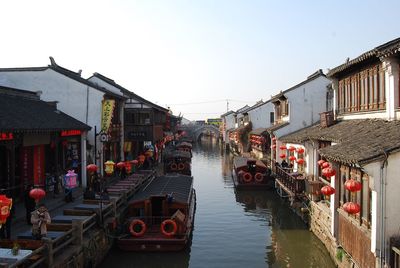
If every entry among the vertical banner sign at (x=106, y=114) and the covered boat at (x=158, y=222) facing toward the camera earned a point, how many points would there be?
2

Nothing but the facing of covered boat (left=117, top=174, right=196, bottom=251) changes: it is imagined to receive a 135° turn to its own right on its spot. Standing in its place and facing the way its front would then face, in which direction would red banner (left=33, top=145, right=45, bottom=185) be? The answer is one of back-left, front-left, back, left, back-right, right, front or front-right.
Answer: front

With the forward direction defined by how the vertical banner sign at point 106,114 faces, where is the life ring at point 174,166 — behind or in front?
behind

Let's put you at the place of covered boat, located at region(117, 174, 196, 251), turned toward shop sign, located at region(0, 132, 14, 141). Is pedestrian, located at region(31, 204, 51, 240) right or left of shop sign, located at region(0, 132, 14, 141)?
left

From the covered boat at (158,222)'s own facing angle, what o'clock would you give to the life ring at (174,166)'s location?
The life ring is roughly at 6 o'clock from the covered boat.

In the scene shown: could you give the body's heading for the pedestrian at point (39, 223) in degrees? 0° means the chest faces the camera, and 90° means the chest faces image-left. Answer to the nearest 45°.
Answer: approximately 0°

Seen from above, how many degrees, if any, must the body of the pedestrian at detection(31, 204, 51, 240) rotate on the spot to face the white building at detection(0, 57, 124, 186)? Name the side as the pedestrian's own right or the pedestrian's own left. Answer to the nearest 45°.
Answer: approximately 180°

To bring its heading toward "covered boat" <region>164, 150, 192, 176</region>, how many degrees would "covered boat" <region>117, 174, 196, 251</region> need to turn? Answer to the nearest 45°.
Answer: approximately 180°
